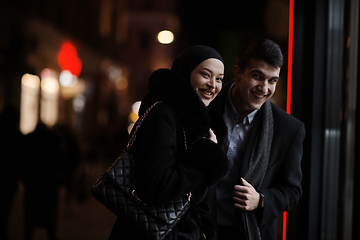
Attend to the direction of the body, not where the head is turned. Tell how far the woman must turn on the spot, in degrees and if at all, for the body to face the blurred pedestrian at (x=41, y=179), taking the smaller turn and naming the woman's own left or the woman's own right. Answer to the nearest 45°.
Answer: approximately 135° to the woman's own left

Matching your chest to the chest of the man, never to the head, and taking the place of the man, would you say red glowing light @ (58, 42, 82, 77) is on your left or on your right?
on your right

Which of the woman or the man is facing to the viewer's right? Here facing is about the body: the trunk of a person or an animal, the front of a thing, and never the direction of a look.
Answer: the woman

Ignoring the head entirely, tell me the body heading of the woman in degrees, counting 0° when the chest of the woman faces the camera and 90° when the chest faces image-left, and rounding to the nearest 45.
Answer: approximately 270°

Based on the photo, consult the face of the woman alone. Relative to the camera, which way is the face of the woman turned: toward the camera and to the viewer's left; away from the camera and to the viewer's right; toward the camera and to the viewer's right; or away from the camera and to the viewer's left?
toward the camera and to the viewer's right

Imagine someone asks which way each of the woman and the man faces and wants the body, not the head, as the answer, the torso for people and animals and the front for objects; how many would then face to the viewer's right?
1

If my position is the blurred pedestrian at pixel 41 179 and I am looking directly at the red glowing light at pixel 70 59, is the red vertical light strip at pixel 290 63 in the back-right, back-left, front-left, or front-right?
back-right

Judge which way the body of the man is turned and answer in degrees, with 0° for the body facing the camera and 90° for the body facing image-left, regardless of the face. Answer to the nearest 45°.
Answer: approximately 45°
